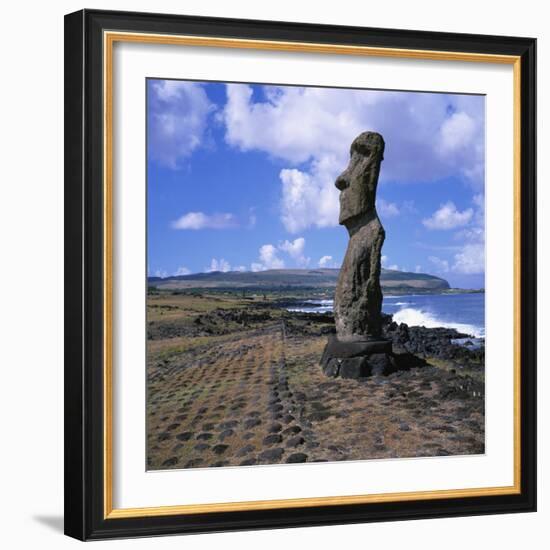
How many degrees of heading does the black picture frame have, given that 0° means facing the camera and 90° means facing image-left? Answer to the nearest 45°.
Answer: approximately 315°
